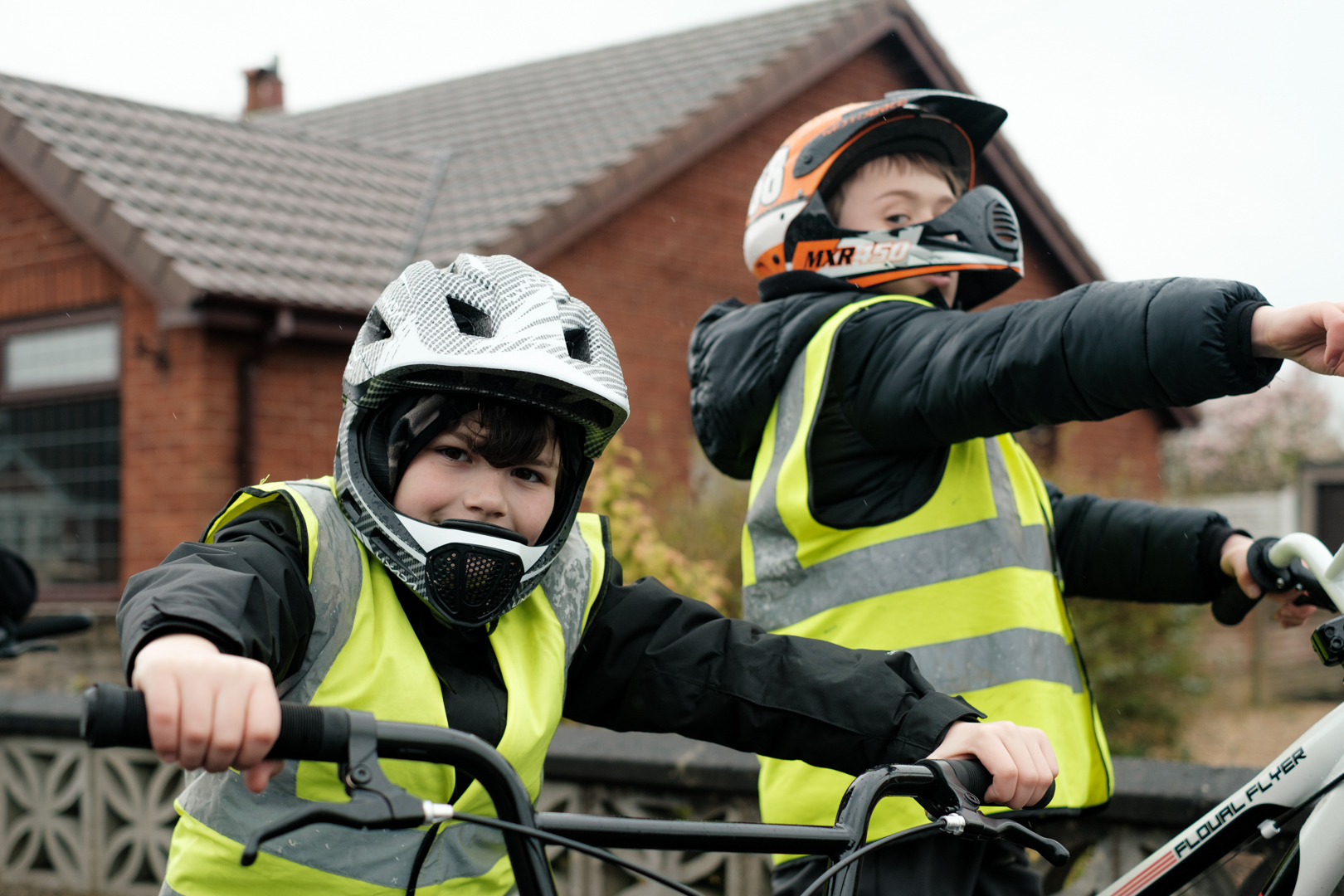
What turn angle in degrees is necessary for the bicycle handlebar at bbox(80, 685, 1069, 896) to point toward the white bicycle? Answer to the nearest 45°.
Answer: approximately 90° to its left

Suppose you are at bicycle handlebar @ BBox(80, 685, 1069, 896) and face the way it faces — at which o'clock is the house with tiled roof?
The house with tiled roof is roughly at 7 o'clock from the bicycle handlebar.

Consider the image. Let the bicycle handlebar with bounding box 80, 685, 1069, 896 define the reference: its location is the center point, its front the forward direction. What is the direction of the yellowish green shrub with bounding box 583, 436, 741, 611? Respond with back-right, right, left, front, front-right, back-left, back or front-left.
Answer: back-left

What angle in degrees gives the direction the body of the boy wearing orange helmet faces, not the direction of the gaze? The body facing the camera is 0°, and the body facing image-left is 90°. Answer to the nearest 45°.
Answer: approximately 270°

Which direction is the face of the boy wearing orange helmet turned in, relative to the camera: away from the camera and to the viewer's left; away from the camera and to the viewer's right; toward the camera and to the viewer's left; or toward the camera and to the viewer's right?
toward the camera and to the viewer's right

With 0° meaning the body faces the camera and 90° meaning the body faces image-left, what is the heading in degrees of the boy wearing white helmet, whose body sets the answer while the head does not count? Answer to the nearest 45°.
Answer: approximately 315°

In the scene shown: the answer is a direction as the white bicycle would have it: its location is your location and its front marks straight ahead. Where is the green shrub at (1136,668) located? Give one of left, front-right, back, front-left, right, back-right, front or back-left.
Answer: left

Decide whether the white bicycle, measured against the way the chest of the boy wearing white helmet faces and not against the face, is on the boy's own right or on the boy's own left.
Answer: on the boy's own left

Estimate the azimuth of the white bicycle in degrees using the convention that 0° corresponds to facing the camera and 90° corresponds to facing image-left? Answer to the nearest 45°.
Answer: approximately 270°
